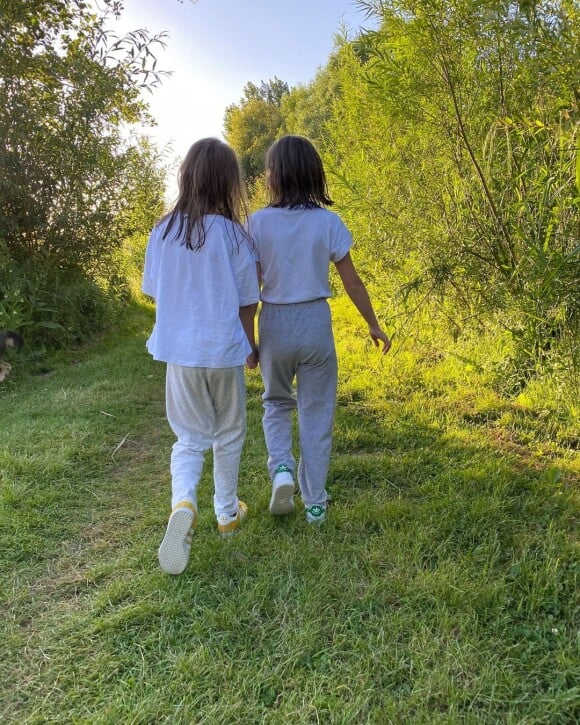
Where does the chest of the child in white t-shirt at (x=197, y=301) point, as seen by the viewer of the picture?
away from the camera

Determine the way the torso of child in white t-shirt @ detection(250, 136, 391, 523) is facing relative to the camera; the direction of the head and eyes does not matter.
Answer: away from the camera

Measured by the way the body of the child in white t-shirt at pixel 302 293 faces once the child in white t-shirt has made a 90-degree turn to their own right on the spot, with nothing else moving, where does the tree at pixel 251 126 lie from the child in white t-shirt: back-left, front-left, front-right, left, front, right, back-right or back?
left

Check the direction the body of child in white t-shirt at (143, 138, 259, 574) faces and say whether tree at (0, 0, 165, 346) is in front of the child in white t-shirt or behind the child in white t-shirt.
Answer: in front

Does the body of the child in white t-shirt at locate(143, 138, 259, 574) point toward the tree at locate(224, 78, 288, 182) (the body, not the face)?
yes

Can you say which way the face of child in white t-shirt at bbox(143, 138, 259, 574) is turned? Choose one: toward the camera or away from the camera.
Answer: away from the camera

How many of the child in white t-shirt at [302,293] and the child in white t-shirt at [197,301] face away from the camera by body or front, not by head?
2

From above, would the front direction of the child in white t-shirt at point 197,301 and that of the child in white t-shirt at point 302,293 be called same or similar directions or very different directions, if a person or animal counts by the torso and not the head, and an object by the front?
same or similar directions

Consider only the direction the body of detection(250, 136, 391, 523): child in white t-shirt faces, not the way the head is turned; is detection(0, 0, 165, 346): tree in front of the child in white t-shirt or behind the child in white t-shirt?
in front
